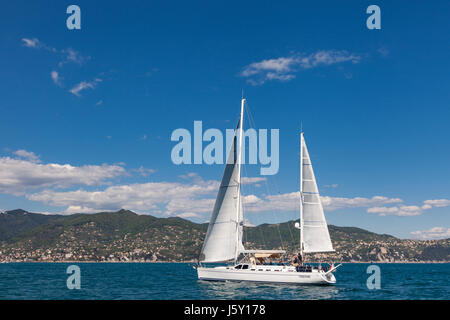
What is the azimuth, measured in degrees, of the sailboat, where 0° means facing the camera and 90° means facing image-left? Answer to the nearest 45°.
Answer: approximately 90°
